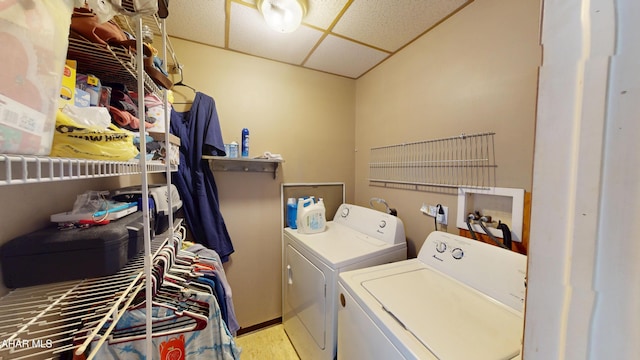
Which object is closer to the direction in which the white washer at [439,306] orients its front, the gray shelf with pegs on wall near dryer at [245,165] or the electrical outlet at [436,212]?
the gray shelf with pegs on wall near dryer

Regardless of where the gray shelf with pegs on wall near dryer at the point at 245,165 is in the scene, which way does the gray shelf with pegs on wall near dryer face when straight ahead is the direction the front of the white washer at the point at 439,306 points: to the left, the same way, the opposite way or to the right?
to the left

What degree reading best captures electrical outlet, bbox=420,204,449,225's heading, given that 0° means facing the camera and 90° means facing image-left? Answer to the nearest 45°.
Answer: approximately 45°

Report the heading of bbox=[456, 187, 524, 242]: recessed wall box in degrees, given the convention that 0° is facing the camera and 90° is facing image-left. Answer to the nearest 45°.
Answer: approximately 45°
